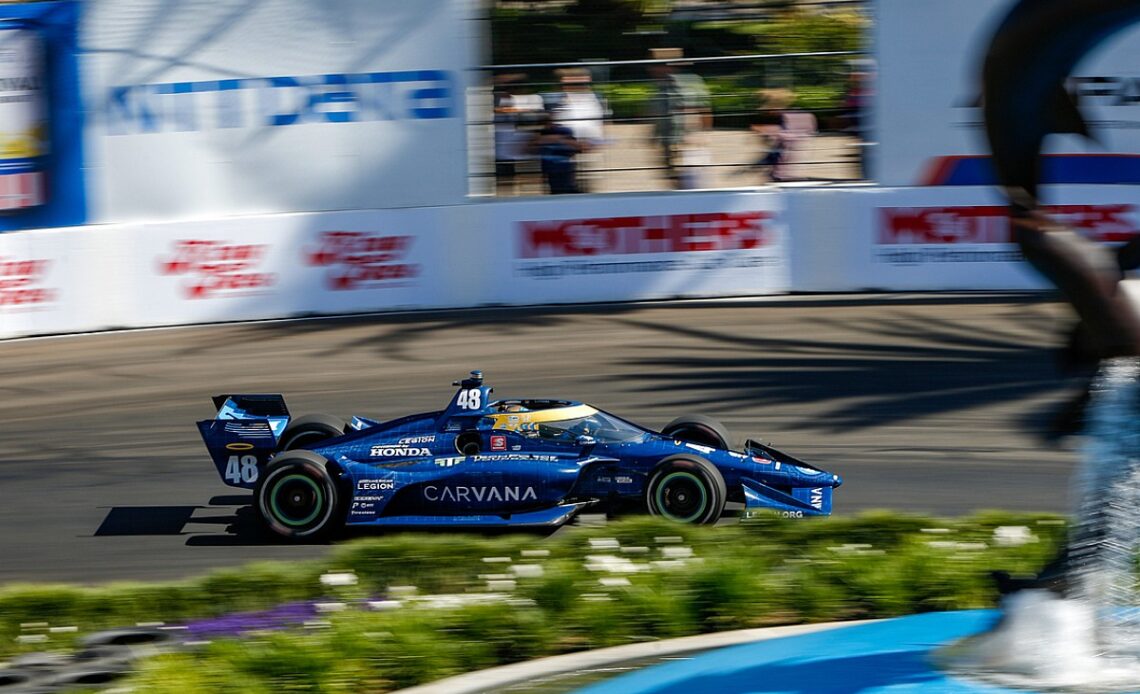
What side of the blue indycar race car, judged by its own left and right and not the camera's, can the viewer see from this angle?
right

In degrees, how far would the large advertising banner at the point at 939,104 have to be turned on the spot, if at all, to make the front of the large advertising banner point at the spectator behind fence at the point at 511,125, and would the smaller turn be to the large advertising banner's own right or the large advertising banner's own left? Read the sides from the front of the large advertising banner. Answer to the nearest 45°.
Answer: approximately 90° to the large advertising banner's own right

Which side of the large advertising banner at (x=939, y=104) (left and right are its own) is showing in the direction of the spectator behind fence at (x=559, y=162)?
right

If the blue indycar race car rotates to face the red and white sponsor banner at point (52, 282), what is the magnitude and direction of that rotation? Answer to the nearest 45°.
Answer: approximately 135° to its left

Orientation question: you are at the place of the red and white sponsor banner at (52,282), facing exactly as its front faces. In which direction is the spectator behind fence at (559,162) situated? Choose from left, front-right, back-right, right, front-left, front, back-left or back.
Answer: left

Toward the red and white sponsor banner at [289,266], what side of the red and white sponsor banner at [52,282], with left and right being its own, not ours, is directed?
left

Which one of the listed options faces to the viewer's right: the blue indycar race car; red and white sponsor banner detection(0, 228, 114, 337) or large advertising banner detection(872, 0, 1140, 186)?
the blue indycar race car

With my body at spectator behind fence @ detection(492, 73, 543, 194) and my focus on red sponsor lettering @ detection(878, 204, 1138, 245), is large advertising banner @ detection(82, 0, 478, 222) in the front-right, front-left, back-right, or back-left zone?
back-right

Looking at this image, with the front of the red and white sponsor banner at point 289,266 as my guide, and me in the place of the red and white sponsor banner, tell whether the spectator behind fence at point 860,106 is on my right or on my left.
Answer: on my left

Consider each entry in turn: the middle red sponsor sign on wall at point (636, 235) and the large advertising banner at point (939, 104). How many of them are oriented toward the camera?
2

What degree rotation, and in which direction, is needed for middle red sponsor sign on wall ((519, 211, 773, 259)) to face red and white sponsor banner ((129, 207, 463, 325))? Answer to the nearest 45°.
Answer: approximately 90° to its right
